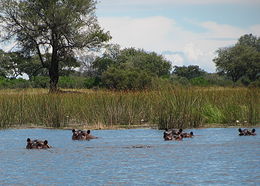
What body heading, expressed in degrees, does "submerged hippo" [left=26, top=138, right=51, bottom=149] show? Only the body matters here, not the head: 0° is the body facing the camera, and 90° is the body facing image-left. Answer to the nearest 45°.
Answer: approximately 0°
